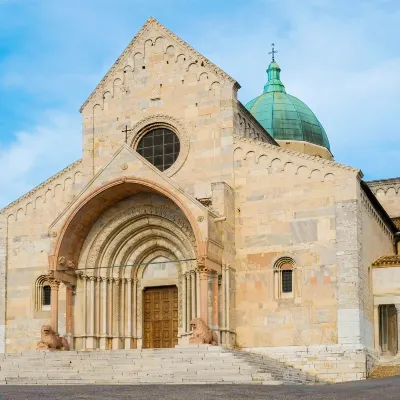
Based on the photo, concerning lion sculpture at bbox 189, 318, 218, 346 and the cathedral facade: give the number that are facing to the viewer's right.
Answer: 0

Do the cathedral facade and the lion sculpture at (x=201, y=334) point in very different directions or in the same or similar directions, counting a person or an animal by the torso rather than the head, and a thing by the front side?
same or similar directions

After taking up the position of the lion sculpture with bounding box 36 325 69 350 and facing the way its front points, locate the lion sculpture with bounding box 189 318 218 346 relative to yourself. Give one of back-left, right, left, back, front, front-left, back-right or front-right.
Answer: left

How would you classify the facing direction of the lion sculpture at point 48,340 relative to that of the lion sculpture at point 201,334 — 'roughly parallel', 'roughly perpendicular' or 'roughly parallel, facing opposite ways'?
roughly parallel

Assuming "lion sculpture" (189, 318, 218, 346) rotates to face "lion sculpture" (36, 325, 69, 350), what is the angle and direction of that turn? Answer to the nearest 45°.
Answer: approximately 90° to its right

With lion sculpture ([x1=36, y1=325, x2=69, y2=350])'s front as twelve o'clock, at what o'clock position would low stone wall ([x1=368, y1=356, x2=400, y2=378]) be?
The low stone wall is roughly at 8 o'clock from the lion sculpture.

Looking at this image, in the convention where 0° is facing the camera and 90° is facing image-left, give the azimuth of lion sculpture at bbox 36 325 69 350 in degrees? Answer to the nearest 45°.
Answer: approximately 45°

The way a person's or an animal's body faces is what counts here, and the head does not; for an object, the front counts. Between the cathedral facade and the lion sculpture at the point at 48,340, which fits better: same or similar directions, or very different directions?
same or similar directions

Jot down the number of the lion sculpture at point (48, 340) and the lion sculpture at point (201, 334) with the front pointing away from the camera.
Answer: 0

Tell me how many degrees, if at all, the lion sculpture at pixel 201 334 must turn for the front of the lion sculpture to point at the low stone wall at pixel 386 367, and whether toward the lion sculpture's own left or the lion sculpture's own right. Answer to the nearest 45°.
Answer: approximately 135° to the lion sculpture's own left
